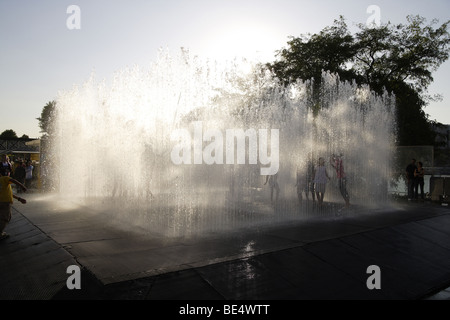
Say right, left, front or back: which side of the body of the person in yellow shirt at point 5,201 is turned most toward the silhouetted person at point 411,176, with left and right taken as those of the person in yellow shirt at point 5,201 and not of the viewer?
front

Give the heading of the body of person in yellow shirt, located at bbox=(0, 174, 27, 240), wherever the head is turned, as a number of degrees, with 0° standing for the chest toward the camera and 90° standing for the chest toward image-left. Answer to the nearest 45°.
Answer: approximately 270°

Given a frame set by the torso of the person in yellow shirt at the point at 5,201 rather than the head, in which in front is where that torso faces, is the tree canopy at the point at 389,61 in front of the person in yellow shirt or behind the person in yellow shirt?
in front

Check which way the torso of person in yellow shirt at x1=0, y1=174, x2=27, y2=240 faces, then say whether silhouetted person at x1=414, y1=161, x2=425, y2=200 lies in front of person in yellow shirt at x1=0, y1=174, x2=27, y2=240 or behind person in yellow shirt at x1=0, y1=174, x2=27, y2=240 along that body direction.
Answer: in front
